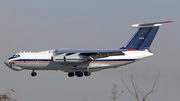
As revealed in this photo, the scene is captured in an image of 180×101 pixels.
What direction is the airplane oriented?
to the viewer's left
